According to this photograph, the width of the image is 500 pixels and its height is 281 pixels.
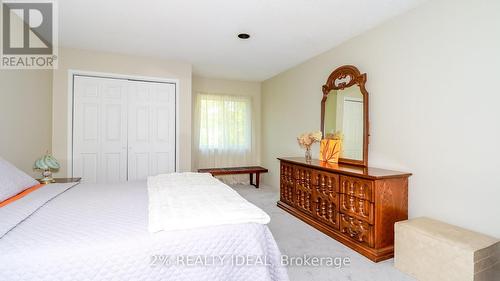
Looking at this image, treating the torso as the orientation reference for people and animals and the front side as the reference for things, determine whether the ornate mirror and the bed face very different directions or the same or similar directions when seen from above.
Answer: very different directions

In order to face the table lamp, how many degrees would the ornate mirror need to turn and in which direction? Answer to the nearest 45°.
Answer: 0° — it already faces it

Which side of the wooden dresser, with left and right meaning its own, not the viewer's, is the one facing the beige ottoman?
left

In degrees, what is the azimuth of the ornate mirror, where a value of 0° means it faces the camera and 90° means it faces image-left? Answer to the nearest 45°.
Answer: approximately 45°

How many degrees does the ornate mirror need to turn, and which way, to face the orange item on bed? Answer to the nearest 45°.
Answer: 0° — it already faces it

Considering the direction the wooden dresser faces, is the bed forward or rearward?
forward

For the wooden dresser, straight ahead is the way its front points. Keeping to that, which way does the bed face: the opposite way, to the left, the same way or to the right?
the opposite way

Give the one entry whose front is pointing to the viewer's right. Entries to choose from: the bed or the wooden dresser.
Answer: the bed

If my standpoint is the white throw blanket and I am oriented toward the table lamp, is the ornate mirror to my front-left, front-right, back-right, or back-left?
back-right

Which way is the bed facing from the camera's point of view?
to the viewer's right

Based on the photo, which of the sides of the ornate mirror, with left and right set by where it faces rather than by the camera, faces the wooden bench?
right

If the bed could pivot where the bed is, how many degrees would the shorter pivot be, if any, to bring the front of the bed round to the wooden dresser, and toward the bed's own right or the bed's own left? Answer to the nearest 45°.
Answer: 0° — it already faces it

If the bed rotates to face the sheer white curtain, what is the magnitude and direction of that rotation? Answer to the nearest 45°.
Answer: approximately 45° to its left
